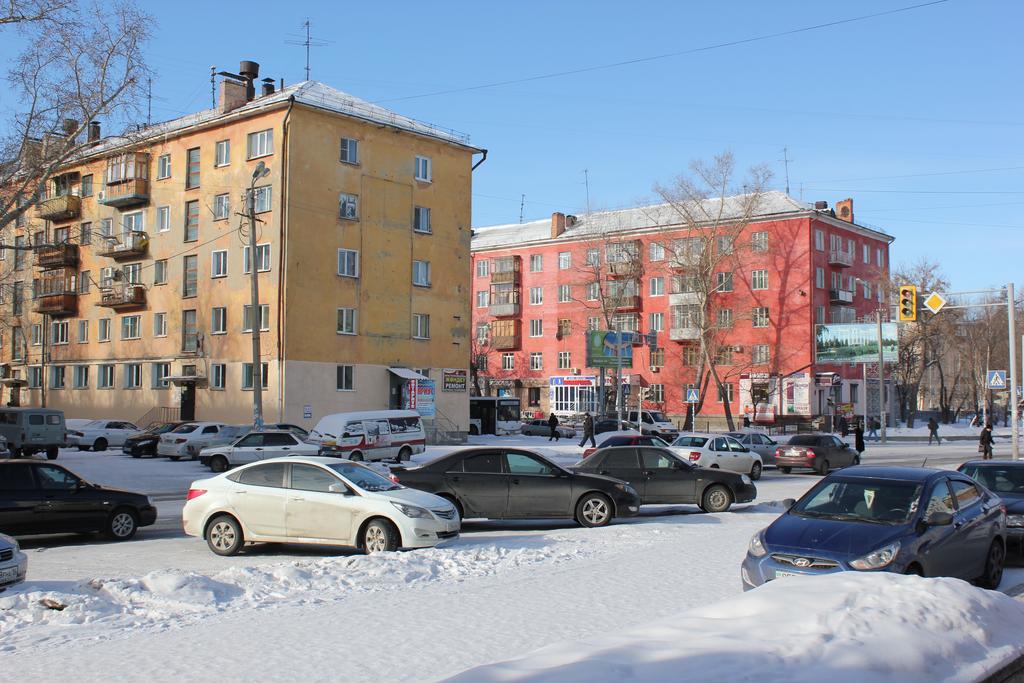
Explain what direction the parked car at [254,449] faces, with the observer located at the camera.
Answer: facing to the left of the viewer

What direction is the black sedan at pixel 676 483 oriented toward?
to the viewer's right

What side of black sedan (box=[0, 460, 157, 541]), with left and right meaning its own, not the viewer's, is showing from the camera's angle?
right

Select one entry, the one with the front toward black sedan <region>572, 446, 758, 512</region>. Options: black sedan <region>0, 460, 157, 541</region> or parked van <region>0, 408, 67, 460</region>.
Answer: black sedan <region>0, 460, 157, 541</region>

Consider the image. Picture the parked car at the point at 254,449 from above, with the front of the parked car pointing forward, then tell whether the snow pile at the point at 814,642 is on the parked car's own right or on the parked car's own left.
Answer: on the parked car's own left

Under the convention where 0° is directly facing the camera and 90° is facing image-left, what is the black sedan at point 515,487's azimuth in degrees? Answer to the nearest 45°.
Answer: approximately 270°

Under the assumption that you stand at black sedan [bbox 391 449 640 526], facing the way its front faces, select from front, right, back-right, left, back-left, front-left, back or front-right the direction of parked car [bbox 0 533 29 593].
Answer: back-right

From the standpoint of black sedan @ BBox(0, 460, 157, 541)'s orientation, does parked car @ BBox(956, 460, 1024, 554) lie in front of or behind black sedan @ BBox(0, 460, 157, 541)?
in front

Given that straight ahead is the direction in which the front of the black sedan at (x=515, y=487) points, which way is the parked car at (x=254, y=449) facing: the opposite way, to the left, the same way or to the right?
the opposite way

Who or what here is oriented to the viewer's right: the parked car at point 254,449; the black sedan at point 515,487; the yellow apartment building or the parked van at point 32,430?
the black sedan

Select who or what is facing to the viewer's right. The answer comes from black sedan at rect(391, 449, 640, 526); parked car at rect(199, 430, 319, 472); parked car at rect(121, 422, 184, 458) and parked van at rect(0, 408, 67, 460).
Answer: the black sedan

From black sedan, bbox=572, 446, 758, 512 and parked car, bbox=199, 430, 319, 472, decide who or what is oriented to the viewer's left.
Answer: the parked car

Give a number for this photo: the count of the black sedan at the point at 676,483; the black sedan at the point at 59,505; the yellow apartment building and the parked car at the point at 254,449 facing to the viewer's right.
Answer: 2

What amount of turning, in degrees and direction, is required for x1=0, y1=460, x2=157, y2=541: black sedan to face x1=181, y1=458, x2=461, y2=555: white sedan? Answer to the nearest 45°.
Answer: approximately 45° to its right
